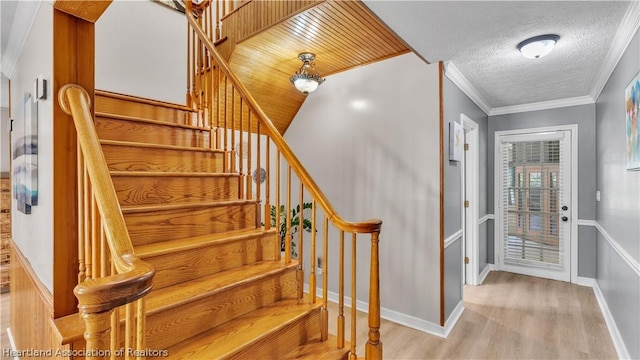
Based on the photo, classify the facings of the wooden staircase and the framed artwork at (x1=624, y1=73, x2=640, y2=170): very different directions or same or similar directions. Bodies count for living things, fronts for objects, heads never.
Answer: very different directions

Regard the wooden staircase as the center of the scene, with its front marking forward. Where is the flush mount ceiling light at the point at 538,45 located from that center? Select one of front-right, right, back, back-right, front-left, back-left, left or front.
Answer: front-left

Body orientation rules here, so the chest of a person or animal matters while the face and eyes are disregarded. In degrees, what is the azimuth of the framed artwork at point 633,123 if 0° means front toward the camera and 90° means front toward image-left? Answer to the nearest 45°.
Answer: approximately 90°

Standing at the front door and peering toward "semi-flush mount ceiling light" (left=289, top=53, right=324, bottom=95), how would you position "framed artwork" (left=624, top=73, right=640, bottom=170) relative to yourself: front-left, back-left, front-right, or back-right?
front-left

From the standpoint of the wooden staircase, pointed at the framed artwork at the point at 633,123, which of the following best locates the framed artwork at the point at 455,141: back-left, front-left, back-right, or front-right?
front-left

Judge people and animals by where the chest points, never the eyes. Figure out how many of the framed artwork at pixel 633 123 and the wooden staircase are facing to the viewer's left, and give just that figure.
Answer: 1

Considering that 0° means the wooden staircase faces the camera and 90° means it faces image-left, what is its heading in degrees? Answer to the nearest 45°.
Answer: approximately 315°

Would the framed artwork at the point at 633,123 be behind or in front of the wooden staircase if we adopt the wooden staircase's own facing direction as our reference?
in front

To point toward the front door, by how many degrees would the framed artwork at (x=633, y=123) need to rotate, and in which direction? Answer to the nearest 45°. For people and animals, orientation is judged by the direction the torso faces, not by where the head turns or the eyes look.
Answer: approximately 90° to its right

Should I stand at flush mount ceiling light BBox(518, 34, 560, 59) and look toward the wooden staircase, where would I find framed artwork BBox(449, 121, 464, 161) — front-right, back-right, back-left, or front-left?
front-right
